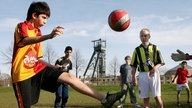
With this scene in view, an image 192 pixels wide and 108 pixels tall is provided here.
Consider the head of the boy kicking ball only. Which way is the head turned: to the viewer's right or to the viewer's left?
to the viewer's right

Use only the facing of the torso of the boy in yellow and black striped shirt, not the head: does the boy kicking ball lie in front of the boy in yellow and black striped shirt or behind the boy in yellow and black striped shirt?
in front

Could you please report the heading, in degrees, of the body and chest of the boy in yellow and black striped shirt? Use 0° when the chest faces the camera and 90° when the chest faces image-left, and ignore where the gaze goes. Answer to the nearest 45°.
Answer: approximately 0°

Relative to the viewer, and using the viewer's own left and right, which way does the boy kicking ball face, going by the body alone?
facing the viewer and to the right of the viewer

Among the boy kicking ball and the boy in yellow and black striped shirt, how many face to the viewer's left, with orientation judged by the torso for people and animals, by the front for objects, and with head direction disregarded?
0

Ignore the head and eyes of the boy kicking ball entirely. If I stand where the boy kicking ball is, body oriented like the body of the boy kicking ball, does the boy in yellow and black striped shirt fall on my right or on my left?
on my left
